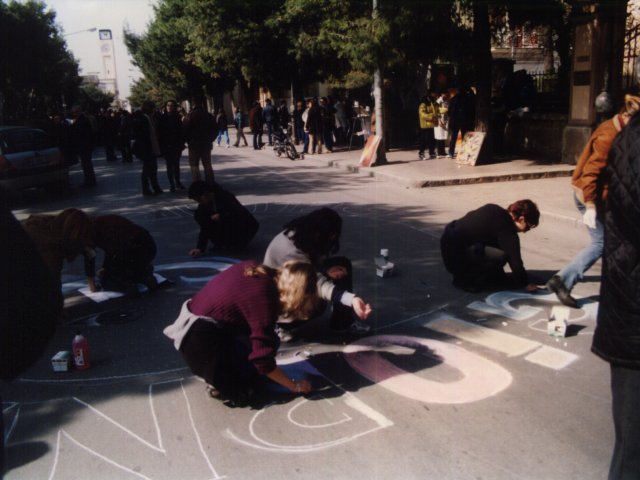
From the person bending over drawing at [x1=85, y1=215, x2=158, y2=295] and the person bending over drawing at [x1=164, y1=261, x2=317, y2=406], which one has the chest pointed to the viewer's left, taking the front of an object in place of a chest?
the person bending over drawing at [x1=85, y1=215, x2=158, y2=295]

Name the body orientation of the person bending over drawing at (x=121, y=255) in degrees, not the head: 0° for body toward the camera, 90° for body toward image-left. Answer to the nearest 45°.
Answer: approximately 90°

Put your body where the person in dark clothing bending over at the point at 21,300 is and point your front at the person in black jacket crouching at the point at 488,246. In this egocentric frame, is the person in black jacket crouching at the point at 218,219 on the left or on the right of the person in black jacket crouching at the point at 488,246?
left

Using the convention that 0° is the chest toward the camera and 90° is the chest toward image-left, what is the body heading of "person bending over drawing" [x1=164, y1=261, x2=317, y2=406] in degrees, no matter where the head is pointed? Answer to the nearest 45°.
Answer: approximately 270°

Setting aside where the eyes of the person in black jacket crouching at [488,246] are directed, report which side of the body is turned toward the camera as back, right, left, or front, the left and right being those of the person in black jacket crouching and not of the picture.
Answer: right

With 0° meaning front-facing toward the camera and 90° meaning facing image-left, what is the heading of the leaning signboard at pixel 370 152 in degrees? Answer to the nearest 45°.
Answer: approximately 45°

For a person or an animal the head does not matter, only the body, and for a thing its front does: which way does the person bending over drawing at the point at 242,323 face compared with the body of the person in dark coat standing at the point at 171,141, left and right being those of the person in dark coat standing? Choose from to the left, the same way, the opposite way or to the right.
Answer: to the left

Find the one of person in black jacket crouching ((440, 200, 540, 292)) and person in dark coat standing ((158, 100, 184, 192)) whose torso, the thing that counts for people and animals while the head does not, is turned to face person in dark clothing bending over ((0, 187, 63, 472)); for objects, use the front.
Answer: person in dark coat standing ((158, 100, 184, 192))

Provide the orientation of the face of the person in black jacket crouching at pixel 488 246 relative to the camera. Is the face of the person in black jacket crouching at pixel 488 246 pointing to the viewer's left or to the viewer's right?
to the viewer's right

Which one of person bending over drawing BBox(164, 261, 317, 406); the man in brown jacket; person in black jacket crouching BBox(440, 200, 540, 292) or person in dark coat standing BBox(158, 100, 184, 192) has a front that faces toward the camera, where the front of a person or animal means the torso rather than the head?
the person in dark coat standing

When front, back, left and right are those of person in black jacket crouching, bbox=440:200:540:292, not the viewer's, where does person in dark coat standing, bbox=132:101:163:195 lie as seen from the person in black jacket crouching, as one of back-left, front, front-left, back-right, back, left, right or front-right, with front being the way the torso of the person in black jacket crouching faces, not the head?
back-left
